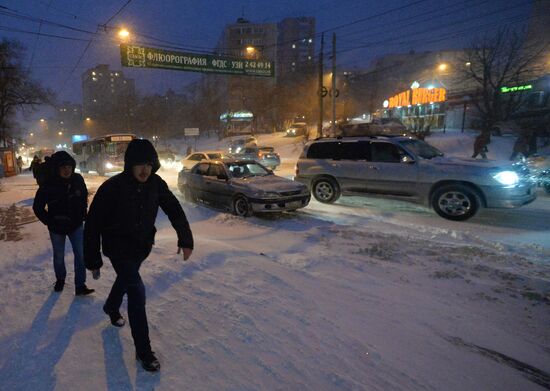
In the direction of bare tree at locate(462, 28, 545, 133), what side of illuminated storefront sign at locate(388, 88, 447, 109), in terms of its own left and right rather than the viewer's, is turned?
left

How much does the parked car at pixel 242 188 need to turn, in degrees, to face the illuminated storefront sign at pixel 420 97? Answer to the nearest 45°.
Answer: approximately 90° to its left

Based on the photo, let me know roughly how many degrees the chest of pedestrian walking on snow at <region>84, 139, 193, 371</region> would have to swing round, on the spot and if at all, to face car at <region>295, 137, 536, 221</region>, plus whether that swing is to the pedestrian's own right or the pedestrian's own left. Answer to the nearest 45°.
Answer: approximately 90° to the pedestrian's own left

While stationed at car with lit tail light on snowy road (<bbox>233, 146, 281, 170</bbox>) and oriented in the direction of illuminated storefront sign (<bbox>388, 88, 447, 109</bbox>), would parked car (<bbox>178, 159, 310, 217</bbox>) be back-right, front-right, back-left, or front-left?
back-right

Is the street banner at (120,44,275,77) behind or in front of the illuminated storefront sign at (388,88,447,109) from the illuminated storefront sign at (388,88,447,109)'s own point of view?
in front

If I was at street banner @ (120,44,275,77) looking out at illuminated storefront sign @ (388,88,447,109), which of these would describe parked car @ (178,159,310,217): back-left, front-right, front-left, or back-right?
back-right

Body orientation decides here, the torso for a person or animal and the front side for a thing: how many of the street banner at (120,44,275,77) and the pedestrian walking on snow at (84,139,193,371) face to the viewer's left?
0

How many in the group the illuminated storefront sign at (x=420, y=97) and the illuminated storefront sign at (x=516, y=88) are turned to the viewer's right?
0

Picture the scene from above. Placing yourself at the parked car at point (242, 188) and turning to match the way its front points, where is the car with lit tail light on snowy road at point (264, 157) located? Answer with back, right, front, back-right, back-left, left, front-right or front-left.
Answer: back-left
